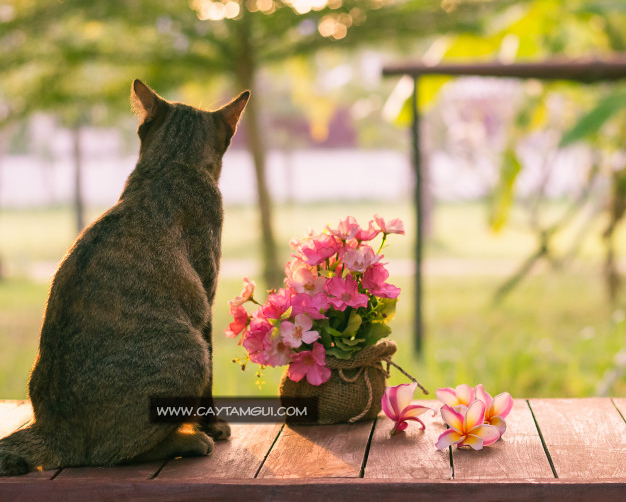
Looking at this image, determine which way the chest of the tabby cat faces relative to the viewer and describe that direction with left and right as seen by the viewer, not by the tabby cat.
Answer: facing away from the viewer and to the right of the viewer

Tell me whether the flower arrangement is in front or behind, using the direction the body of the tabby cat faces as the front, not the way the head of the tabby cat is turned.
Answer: in front

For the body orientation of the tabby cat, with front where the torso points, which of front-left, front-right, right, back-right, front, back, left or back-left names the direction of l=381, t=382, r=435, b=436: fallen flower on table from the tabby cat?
front-right

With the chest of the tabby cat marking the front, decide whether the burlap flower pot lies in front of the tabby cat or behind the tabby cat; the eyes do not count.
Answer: in front

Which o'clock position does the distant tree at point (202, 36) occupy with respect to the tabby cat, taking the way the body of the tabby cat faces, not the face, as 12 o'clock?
The distant tree is roughly at 11 o'clock from the tabby cat.
